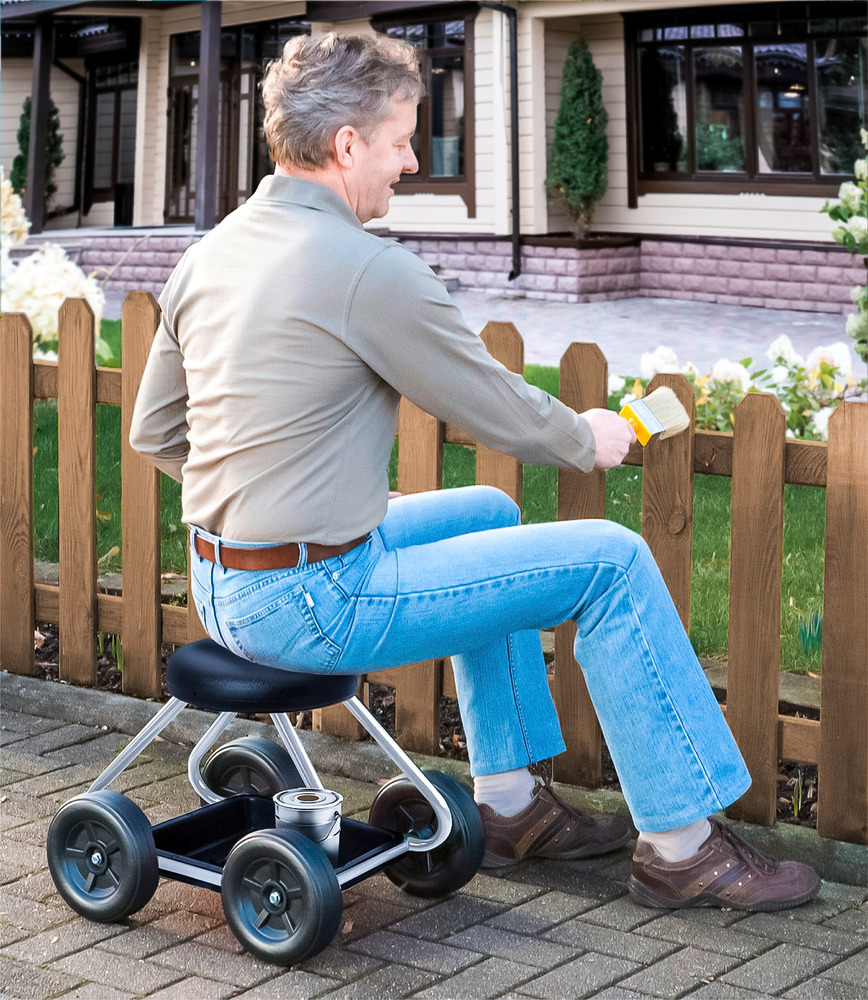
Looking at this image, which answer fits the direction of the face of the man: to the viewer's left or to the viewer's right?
to the viewer's right

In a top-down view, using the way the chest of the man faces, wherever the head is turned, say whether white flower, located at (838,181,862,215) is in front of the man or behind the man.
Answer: in front

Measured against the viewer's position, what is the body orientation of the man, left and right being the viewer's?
facing away from the viewer and to the right of the viewer

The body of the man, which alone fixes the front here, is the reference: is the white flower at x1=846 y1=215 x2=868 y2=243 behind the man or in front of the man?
in front
